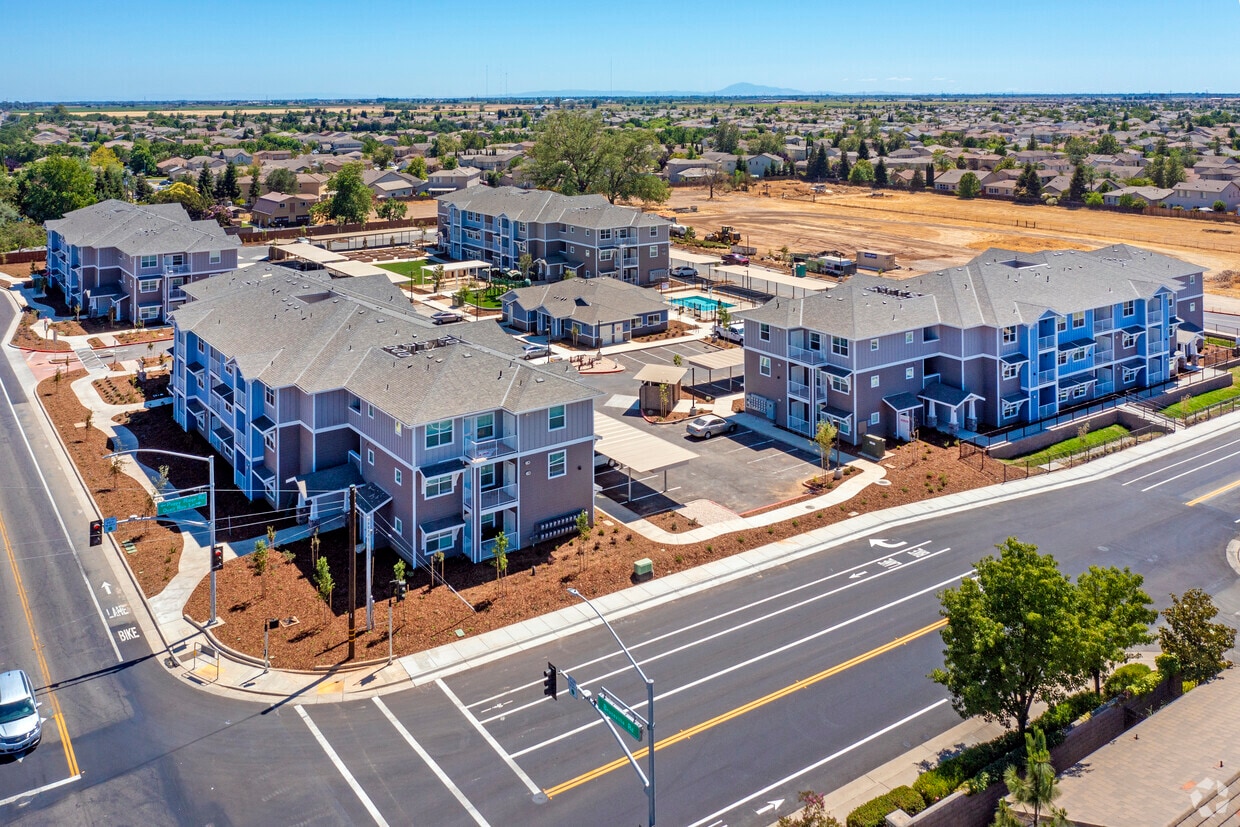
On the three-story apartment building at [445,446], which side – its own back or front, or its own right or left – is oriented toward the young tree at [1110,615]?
left

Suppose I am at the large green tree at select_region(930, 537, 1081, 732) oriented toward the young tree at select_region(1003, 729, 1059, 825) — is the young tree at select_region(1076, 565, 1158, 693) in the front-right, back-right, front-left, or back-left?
back-left

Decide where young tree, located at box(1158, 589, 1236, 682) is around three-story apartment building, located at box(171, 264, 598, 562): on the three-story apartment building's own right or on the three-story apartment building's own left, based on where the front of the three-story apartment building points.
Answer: on the three-story apartment building's own left

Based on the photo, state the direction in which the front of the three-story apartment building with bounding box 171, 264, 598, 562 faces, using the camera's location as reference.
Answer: facing the viewer and to the left of the viewer
